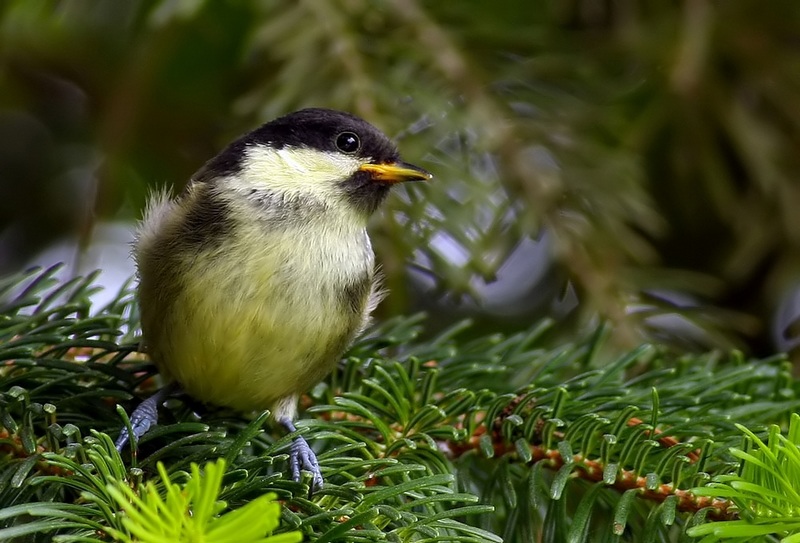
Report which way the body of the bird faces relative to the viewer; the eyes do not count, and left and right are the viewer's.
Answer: facing the viewer and to the right of the viewer
